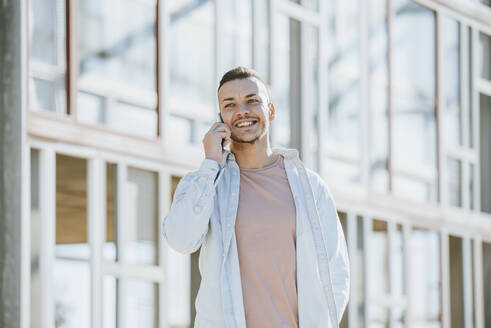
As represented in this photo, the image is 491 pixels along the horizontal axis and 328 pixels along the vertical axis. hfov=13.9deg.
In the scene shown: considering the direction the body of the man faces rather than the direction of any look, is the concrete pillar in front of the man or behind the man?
behind

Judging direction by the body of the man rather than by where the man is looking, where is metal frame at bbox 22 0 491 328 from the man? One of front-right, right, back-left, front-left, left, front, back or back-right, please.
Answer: back

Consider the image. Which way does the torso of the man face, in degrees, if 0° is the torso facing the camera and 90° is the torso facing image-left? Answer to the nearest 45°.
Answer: approximately 0°
